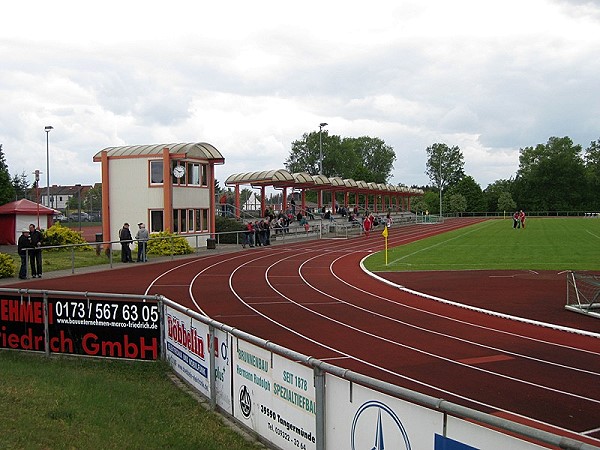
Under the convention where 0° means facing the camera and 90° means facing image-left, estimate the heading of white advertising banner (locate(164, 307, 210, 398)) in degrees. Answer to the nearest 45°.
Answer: approximately 45°

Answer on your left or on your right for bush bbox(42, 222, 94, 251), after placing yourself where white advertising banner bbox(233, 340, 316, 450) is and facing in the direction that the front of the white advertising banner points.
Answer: on your right

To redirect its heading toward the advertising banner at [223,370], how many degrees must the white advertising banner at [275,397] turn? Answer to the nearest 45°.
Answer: approximately 90° to its right

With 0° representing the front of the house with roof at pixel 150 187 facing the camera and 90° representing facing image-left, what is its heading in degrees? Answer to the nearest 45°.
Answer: approximately 315°

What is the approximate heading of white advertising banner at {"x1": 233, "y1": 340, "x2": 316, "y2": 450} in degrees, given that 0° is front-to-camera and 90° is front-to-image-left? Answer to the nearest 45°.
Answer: approximately 45°

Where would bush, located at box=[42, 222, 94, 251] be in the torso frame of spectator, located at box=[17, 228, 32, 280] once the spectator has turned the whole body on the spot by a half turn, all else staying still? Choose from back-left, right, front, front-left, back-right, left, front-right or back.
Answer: right
